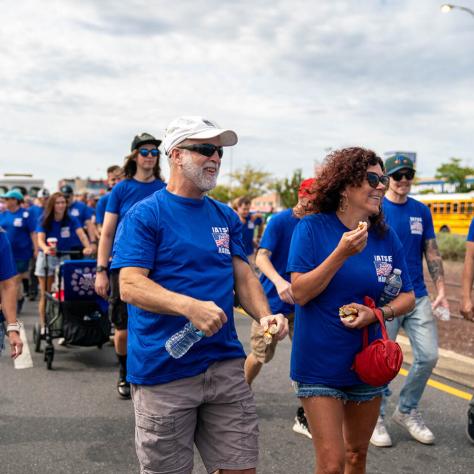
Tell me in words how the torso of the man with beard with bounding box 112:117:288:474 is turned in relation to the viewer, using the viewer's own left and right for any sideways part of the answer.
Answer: facing the viewer and to the right of the viewer

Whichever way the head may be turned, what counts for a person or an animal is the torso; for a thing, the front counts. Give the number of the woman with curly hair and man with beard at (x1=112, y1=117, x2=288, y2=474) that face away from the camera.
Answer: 0

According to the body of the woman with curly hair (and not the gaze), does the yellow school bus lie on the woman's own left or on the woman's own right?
on the woman's own left

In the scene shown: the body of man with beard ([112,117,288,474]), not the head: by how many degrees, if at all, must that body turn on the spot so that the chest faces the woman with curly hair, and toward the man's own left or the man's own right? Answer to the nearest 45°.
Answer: approximately 45° to the man's own left

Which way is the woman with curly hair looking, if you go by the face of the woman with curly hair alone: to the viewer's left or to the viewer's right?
to the viewer's right

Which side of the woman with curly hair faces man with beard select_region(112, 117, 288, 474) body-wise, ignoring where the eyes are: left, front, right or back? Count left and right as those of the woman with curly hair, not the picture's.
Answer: right

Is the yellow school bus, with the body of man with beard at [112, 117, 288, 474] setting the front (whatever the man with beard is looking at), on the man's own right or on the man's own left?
on the man's own left

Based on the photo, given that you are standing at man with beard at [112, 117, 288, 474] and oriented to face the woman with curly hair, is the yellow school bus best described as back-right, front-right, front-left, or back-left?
front-left

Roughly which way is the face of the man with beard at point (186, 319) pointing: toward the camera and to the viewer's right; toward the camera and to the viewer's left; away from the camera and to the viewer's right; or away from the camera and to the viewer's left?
toward the camera and to the viewer's right
